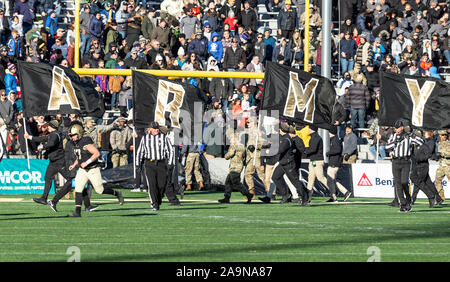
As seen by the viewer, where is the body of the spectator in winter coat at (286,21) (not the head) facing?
toward the camera

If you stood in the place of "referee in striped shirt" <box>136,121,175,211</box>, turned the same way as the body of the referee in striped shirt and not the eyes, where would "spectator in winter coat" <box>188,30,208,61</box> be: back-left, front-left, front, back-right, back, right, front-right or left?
back

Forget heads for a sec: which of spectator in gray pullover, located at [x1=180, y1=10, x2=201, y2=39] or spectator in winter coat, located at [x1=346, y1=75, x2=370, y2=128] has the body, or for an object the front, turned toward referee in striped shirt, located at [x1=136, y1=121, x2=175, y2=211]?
spectator in gray pullover, located at [x1=180, y1=10, x2=201, y2=39]

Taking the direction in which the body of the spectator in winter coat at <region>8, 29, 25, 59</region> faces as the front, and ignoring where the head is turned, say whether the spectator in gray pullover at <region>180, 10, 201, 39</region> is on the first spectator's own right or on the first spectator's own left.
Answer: on the first spectator's own left

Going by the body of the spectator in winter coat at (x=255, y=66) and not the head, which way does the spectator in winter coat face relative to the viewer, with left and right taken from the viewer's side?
facing the viewer

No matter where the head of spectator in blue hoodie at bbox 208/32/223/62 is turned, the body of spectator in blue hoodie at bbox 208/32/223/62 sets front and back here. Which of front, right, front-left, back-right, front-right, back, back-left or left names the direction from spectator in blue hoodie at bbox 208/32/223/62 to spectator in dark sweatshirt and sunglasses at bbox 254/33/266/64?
left

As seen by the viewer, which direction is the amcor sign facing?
toward the camera

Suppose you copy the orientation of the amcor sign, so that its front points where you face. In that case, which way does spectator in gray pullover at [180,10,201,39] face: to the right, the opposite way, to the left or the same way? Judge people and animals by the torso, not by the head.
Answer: the same way

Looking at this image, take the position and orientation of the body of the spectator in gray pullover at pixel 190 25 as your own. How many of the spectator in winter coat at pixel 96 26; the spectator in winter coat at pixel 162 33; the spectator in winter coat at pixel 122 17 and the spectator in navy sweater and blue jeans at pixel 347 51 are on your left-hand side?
1

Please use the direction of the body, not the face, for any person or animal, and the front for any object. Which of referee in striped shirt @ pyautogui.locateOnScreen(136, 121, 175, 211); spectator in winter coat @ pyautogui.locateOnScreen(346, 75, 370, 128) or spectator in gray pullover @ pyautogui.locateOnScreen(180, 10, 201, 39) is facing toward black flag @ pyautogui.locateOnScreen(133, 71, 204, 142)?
spectator in gray pullover @ pyautogui.locateOnScreen(180, 10, 201, 39)
